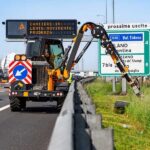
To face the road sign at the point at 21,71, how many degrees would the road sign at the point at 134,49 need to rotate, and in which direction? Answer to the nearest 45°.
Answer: approximately 45° to its right

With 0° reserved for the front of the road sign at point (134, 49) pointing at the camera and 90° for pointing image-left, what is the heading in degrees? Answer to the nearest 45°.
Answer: approximately 0°

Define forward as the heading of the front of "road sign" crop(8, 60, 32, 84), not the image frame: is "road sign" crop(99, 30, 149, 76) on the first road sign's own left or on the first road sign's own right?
on the first road sign's own left

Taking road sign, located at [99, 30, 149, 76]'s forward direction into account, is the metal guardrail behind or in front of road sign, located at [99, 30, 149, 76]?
in front

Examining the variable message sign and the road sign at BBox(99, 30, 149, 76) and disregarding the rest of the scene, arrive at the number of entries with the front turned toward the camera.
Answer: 2

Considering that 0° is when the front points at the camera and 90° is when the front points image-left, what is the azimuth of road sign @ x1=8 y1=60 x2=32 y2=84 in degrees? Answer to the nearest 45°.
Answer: approximately 0°
